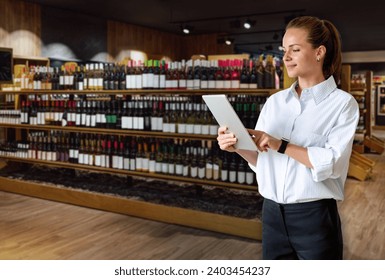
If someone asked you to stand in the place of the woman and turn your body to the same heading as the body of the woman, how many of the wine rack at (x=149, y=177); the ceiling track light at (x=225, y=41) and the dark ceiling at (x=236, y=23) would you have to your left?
0

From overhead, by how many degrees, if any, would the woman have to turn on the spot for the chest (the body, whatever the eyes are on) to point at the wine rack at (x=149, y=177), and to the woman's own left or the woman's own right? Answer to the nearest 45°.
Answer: approximately 90° to the woman's own right

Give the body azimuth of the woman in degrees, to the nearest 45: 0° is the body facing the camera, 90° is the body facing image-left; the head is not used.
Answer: approximately 45°

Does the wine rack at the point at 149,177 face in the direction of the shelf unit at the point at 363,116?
no

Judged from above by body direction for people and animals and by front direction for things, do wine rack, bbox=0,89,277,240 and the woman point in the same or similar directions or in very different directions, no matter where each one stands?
same or similar directions

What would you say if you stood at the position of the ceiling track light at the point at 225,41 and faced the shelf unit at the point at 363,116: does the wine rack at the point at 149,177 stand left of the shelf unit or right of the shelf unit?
right

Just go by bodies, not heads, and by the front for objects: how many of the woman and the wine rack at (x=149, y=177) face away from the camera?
0

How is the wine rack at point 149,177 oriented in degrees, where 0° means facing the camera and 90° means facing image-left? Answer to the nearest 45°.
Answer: approximately 45°

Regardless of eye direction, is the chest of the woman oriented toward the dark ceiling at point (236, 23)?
no

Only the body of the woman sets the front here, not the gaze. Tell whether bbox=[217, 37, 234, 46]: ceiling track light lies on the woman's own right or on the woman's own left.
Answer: on the woman's own right
